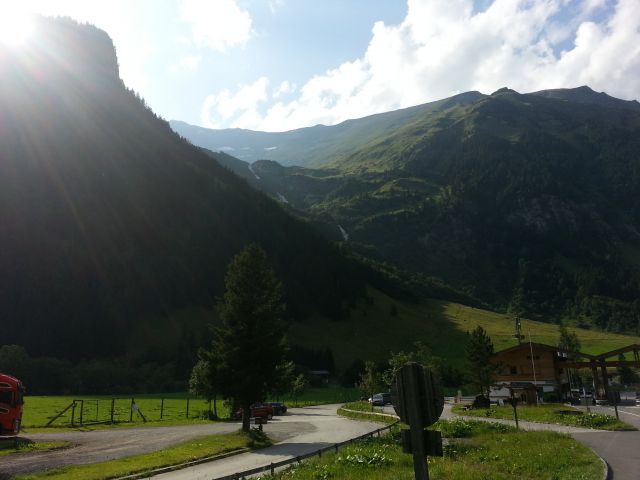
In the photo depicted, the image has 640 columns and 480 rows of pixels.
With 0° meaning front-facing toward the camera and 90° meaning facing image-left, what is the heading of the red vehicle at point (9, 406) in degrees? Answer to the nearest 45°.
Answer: approximately 315°

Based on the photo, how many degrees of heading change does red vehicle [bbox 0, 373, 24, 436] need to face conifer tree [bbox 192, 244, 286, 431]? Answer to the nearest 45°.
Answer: approximately 45° to its left

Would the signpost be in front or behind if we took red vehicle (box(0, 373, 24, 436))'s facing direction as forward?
in front

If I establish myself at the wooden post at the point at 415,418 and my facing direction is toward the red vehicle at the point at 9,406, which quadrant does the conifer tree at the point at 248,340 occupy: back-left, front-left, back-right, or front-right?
front-right

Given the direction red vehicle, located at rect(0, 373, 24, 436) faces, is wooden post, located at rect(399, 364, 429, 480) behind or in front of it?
in front
